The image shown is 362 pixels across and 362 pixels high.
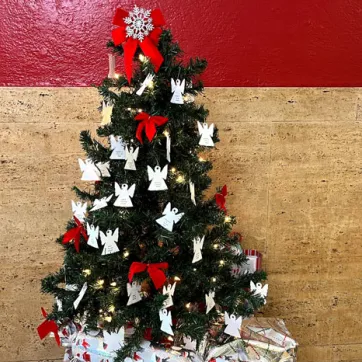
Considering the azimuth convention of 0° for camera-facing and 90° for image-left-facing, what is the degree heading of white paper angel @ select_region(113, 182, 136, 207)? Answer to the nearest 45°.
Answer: approximately 0°

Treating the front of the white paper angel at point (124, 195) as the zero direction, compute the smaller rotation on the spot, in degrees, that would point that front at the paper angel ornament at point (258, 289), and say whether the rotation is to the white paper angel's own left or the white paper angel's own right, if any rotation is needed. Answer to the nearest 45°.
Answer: approximately 90° to the white paper angel's own left

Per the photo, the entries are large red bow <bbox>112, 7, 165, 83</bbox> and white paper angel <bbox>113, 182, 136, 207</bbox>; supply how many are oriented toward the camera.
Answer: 2

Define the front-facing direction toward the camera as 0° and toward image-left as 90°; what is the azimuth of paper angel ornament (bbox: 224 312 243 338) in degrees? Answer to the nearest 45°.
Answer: approximately 0°
